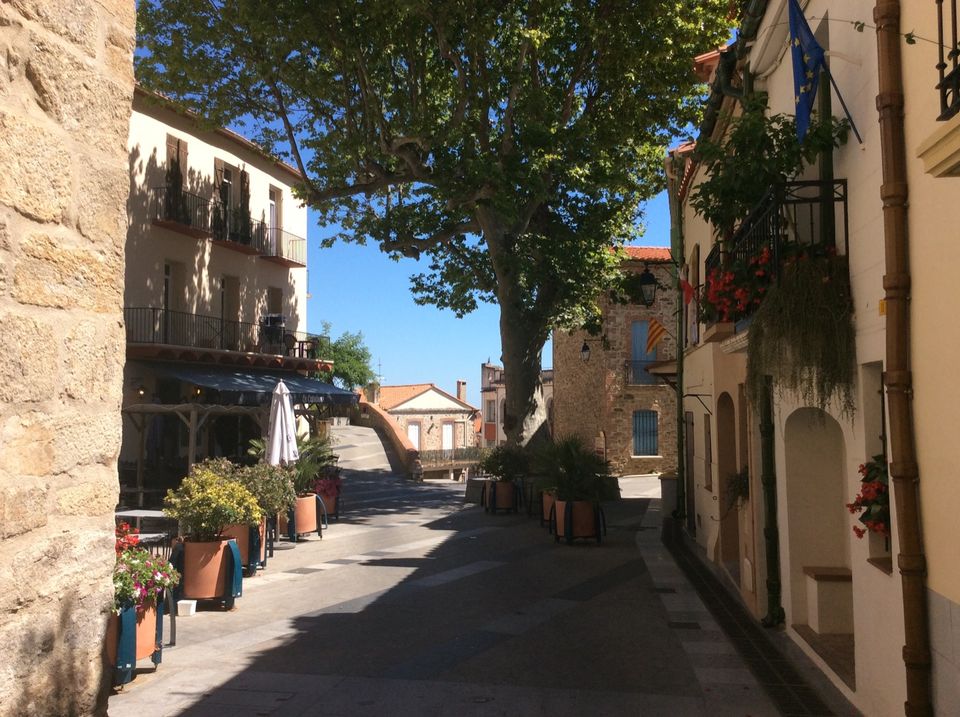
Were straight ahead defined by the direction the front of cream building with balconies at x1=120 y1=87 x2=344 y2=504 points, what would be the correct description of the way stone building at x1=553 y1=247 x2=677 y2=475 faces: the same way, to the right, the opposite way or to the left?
to the right

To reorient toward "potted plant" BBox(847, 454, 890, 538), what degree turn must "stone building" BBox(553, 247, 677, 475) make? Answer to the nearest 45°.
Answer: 0° — it already faces it

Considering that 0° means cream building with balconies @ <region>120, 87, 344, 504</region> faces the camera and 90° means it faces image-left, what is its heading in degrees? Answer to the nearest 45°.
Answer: approximately 315°

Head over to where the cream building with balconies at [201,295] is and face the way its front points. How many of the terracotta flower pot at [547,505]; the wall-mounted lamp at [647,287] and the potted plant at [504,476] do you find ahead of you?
3

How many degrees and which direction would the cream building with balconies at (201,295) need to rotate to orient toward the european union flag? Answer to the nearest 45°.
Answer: approximately 45° to its right

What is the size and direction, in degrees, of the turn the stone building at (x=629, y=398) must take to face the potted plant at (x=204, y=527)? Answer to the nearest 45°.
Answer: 0° — it already faces it

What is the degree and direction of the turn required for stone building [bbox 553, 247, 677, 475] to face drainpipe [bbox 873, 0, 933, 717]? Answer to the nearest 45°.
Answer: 0° — it already faces it

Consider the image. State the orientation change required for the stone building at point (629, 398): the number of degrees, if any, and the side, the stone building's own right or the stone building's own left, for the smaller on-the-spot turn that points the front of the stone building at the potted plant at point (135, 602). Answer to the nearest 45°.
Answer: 0° — it already faces it

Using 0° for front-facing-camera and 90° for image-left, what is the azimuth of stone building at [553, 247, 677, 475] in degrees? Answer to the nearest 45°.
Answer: approximately 0°
